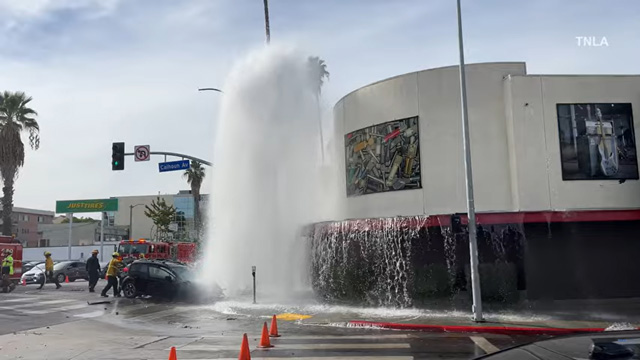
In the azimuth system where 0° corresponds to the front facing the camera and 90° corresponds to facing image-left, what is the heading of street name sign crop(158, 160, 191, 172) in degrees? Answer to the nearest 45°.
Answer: approximately 0°

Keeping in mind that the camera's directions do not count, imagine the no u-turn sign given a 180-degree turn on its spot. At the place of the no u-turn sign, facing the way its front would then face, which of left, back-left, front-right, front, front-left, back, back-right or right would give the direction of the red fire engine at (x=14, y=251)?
front-left

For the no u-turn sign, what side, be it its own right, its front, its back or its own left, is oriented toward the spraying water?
left

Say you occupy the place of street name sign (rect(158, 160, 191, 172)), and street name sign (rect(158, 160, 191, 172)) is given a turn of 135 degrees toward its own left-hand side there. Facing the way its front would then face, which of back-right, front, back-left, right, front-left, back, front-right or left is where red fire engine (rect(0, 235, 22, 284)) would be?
left

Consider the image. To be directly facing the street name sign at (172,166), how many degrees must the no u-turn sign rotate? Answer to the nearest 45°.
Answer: approximately 135° to its left

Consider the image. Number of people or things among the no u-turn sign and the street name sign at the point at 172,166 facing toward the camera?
2

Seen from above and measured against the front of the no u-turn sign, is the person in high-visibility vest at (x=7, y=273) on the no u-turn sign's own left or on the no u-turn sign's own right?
on the no u-turn sign's own right
